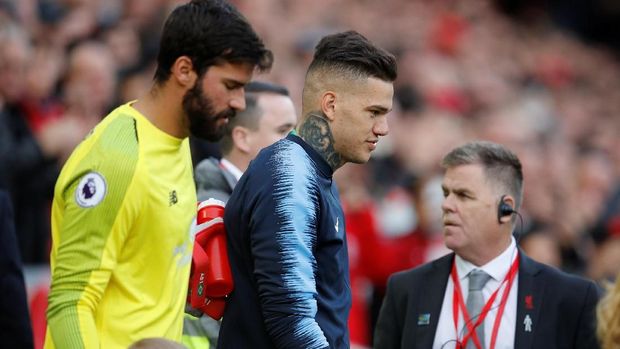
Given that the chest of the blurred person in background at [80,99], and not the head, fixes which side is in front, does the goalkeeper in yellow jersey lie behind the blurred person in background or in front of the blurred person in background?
in front

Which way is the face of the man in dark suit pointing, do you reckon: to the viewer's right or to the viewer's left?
to the viewer's left

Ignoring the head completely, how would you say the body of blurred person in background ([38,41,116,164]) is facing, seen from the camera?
toward the camera

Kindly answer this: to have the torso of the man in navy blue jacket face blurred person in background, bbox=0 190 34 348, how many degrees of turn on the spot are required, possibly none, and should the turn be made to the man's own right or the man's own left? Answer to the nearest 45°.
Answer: approximately 135° to the man's own left

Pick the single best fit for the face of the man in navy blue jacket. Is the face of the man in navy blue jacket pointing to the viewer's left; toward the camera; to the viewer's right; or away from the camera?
to the viewer's right

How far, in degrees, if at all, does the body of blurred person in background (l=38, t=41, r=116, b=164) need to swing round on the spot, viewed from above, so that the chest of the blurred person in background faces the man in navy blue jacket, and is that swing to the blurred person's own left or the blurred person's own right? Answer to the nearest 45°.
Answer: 0° — they already face them

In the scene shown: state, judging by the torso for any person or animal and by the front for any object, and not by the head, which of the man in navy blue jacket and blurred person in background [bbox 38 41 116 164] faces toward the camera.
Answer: the blurred person in background

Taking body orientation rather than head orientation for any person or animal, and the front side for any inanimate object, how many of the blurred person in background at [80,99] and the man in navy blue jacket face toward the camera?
1

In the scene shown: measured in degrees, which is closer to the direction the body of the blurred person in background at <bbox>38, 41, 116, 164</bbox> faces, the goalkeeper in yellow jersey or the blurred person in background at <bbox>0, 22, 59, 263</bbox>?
the goalkeeper in yellow jersey

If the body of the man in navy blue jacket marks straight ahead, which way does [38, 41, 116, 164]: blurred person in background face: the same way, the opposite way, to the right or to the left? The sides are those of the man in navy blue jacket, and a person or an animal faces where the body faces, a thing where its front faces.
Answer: to the right

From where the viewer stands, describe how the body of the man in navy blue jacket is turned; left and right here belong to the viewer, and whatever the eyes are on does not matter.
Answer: facing to the right of the viewer

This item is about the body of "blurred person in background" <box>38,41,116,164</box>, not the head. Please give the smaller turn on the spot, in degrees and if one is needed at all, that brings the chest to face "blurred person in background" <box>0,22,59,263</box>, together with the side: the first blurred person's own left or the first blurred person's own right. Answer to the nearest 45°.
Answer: approximately 45° to the first blurred person's own right

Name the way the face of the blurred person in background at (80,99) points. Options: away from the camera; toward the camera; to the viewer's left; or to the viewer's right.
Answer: toward the camera
